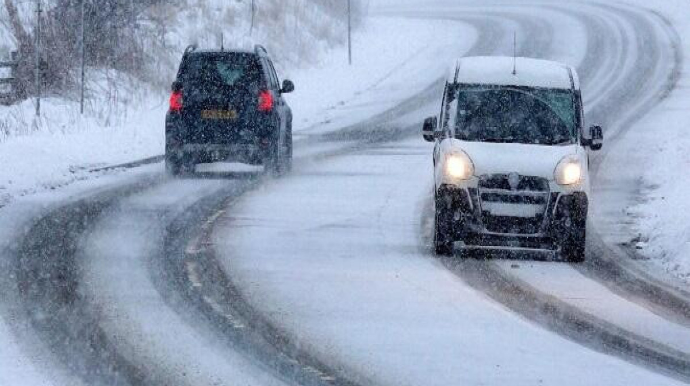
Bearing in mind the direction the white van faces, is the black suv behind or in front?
behind

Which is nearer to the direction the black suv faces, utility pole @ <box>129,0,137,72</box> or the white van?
the utility pole

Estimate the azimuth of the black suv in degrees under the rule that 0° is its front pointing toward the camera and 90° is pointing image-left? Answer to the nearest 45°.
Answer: approximately 180°

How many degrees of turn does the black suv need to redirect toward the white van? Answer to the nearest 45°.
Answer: approximately 180°

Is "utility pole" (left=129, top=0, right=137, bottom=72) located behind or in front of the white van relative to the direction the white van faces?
behind

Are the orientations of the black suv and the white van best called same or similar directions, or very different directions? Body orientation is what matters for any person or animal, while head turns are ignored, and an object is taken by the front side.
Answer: very different directions

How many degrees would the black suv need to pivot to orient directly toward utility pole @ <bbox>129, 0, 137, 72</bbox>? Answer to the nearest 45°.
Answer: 0° — it already faces it

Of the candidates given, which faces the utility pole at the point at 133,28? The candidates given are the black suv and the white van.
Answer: the black suv

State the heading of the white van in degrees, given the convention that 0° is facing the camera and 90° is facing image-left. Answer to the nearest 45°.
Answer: approximately 0°

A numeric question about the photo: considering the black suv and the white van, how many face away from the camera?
1
